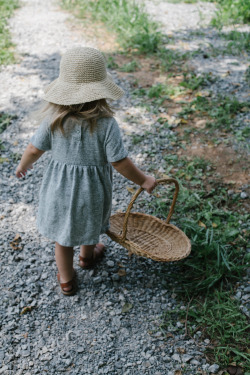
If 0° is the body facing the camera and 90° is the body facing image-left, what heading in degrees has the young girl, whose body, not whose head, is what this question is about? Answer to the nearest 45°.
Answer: approximately 180°

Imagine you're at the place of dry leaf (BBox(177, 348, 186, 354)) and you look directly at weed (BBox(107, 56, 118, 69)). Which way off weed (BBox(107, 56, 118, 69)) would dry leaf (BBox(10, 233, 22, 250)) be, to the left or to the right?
left

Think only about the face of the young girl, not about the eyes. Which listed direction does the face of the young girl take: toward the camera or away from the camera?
away from the camera

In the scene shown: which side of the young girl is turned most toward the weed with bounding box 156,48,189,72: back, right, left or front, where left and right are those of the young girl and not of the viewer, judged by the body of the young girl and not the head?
front

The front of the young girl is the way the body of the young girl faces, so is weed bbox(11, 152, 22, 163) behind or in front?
in front

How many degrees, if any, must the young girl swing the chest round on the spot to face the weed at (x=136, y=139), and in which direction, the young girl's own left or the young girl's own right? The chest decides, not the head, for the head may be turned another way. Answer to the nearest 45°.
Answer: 0° — they already face it

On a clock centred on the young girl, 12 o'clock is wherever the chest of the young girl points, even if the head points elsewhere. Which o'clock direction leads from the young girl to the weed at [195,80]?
The weed is roughly at 1 o'clock from the young girl.
